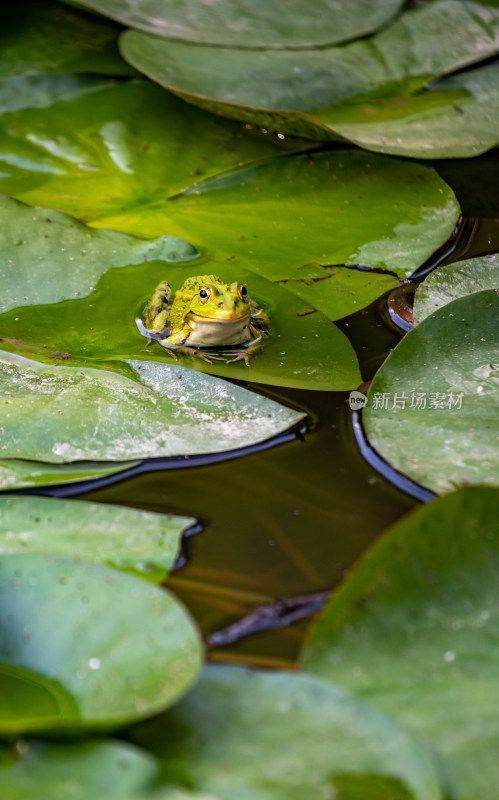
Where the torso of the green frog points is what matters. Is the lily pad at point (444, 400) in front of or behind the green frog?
in front

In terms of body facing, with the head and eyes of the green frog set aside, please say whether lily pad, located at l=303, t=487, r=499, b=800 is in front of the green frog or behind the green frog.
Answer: in front

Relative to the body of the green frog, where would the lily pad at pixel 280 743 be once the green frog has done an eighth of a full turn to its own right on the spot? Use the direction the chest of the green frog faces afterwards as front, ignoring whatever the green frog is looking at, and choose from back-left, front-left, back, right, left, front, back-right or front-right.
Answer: front

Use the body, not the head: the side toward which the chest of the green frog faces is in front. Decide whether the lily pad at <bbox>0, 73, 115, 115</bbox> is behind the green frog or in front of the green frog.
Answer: behind

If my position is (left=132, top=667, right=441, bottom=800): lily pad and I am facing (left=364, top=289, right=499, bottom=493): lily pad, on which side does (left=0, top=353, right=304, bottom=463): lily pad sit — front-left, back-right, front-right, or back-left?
front-left

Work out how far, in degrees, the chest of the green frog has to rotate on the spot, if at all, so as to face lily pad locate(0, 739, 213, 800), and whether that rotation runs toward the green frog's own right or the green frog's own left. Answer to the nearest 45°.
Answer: approximately 45° to the green frog's own right

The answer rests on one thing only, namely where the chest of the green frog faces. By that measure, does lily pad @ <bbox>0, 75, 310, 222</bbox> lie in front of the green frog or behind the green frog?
behind

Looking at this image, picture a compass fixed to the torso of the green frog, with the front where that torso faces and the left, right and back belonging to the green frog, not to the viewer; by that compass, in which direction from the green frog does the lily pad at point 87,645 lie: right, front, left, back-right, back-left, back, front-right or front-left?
front-right

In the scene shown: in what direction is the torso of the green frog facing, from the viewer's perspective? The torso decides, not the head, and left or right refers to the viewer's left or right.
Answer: facing the viewer and to the right of the viewer
